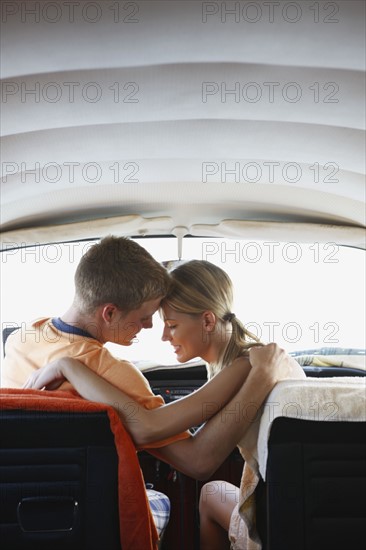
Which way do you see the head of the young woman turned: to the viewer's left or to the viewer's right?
to the viewer's left

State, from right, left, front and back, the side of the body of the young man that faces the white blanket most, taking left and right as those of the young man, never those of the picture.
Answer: right

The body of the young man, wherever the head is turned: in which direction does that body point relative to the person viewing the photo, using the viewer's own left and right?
facing away from the viewer and to the right of the viewer

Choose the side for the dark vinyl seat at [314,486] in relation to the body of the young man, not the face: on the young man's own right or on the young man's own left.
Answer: on the young man's own right

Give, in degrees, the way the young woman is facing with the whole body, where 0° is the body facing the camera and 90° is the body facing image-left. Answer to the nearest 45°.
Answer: approximately 90°
